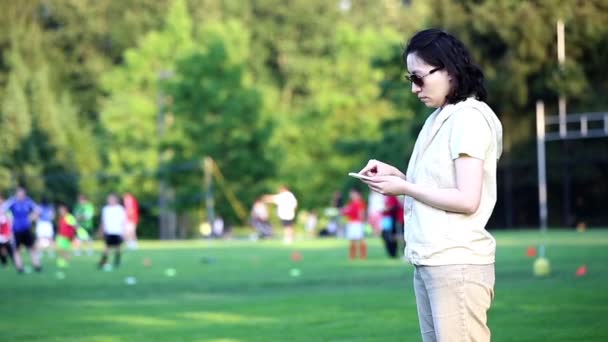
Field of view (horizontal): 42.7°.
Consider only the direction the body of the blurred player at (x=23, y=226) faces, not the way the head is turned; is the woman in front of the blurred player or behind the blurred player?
in front

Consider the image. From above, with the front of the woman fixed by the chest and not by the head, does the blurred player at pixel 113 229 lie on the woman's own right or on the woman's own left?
on the woman's own right

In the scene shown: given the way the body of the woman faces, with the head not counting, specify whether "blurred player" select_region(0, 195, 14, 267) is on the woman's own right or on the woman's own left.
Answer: on the woman's own right

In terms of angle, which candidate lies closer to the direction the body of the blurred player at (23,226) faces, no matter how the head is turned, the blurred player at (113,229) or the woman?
the woman

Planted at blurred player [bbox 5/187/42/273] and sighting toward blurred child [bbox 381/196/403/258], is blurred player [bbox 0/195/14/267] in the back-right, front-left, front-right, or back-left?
back-left

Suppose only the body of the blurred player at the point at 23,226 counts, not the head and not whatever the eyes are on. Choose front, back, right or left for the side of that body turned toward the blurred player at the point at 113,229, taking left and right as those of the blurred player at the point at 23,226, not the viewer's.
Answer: left

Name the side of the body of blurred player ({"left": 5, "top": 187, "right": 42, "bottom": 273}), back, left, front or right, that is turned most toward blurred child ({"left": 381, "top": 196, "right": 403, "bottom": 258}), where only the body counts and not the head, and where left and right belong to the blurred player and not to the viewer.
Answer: left

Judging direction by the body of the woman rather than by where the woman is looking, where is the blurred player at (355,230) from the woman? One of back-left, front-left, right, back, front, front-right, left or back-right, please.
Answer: right

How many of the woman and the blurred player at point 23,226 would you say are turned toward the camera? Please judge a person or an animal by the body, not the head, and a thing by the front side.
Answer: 1

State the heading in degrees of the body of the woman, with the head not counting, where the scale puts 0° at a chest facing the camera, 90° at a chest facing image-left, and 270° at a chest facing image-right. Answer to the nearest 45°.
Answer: approximately 90°

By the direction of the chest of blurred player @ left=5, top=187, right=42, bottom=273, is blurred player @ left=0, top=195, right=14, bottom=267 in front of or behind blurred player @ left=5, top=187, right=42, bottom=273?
behind
